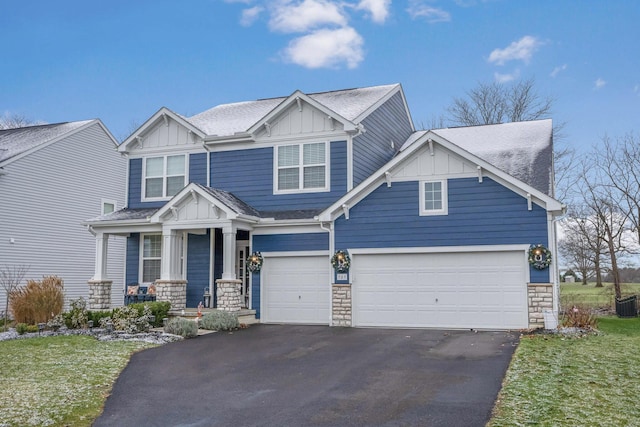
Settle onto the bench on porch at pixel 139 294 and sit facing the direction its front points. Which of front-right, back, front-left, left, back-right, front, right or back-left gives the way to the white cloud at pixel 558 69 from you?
back

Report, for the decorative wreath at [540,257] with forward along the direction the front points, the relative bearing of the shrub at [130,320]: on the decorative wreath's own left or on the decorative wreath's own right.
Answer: on the decorative wreath's own right

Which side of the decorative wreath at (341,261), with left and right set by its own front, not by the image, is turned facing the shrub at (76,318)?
right

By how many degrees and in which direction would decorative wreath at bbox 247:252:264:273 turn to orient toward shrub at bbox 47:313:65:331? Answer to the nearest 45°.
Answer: approximately 90° to its right

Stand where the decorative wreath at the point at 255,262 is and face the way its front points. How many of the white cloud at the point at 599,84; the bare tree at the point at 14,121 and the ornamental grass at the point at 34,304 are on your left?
1

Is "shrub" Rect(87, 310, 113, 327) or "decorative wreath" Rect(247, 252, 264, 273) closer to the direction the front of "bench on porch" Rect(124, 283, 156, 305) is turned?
the shrub

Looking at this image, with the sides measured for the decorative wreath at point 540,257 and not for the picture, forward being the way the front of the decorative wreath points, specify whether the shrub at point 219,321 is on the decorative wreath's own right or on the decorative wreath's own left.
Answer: on the decorative wreath's own right

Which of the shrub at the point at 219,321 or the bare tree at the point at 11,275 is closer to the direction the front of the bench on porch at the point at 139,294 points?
the shrub

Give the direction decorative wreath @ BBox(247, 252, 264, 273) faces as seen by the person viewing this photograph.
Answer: facing the viewer

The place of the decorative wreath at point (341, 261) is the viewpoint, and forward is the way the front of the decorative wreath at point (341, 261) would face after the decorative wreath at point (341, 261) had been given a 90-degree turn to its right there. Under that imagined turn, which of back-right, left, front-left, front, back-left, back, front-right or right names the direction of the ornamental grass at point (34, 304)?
front

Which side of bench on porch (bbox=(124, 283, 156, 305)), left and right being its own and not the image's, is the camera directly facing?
front

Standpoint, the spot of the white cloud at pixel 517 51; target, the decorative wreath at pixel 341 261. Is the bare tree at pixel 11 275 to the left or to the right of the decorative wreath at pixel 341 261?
right
